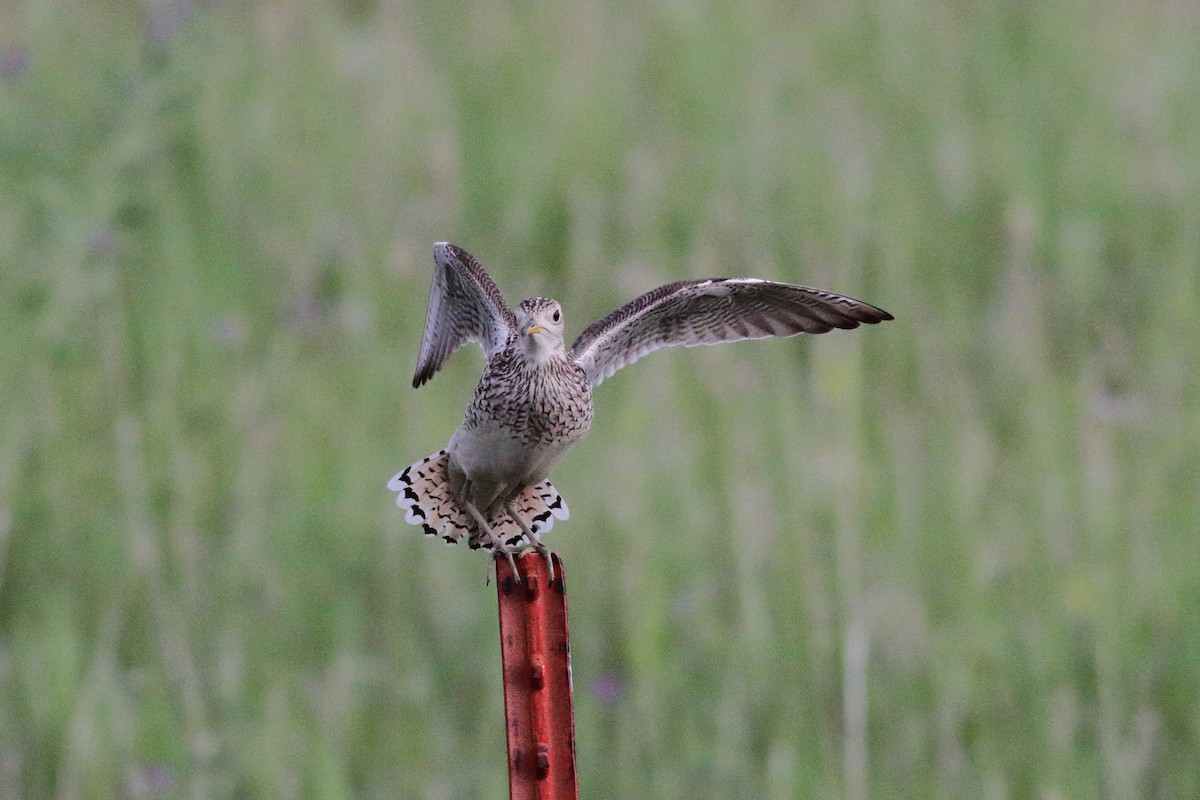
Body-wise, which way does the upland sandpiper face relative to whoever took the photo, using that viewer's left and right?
facing the viewer
